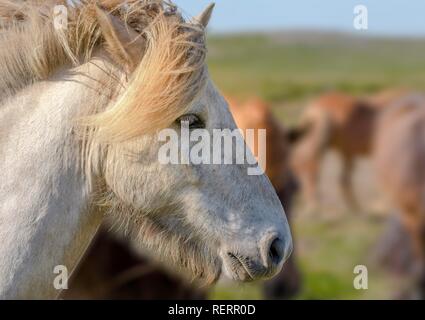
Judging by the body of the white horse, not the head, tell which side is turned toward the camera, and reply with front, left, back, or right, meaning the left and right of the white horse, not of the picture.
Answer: right

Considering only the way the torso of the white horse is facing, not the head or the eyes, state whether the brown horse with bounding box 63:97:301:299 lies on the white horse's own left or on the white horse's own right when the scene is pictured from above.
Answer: on the white horse's own left
